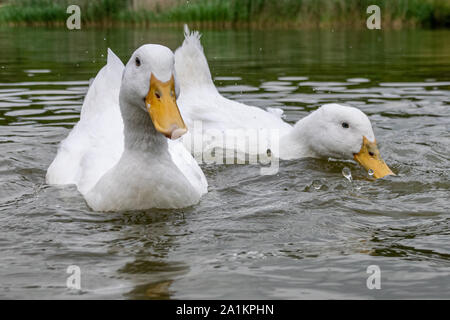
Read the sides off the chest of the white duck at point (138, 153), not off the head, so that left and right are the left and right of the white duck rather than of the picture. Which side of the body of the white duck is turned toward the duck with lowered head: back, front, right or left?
left

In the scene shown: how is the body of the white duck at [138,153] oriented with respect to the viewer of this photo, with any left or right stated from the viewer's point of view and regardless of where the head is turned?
facing the viewer and to the right of the viewer

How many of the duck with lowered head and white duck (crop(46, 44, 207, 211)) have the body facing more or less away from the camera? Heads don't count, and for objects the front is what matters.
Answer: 0

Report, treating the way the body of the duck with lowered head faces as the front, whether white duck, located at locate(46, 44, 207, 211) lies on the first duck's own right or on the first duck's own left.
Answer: on the first duck's own right

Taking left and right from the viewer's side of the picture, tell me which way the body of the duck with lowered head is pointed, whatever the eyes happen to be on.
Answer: facing to the right of the viewer
